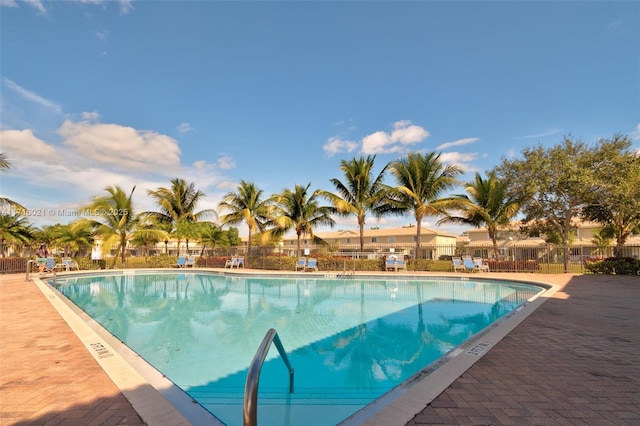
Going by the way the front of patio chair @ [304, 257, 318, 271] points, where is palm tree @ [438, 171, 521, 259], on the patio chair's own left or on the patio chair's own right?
on the patio chair's own left

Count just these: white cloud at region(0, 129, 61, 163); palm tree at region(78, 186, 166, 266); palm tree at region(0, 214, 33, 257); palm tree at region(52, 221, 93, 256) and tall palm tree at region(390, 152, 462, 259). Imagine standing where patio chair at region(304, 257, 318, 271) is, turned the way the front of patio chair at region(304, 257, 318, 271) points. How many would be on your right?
4

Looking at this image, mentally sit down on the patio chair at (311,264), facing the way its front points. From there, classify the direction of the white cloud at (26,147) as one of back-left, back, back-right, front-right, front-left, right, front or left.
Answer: right

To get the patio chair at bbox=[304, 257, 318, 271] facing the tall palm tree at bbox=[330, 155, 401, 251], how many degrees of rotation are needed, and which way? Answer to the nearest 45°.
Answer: approximately 135° to its left

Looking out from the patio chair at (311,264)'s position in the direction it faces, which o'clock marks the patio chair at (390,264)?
the patio chair at (390,264) is roughly at 9 o'clock from the patio chair at (311,264).

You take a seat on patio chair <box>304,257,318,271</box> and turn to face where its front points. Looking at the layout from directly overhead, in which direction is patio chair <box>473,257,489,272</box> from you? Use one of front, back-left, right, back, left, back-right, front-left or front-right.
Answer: left

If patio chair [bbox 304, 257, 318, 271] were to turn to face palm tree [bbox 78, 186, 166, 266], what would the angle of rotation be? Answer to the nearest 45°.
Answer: approximately 90° to its right

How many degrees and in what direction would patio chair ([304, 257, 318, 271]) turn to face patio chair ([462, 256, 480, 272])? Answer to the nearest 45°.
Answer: approximately 90° to its left

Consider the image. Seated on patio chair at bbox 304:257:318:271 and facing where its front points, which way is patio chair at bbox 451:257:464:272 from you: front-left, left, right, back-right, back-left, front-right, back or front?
left

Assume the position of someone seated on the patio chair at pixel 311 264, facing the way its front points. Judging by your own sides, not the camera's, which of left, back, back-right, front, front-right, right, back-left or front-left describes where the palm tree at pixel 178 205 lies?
back-right

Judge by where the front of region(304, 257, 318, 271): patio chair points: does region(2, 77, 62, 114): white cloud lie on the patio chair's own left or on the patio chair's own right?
on the patio chair's own right

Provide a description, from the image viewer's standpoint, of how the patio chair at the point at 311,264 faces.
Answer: facing the viewer
